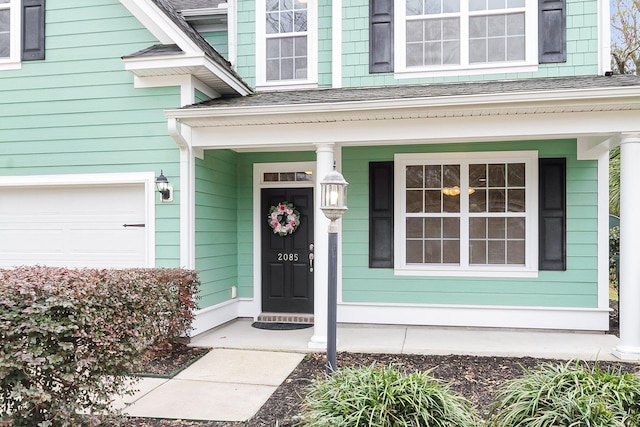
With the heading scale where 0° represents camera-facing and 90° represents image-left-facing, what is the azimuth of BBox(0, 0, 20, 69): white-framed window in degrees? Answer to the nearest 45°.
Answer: approximately 0°

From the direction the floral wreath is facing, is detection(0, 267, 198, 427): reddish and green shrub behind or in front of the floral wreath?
in front

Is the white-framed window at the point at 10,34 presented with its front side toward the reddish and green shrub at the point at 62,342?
yes

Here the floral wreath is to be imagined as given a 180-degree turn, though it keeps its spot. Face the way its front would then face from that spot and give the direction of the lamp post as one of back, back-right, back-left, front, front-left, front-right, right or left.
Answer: back

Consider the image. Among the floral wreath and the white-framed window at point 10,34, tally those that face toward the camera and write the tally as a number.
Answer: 2

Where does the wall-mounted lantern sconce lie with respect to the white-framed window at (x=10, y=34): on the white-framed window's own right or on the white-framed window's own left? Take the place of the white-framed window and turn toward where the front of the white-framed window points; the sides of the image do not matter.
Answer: on the white-framed window's own left

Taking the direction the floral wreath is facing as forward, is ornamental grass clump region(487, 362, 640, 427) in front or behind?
in front

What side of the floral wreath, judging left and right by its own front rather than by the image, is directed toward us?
front

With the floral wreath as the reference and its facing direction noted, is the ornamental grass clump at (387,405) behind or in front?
in front

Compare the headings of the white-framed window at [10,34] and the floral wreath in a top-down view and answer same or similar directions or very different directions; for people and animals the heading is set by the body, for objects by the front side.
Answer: same or similar directions

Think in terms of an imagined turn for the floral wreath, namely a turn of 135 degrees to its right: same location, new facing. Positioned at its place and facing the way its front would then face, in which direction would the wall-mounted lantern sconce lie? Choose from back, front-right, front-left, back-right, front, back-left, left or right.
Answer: left
